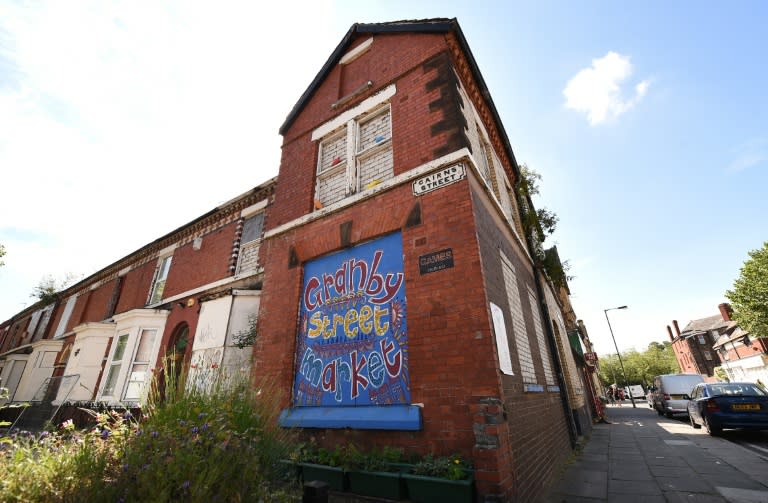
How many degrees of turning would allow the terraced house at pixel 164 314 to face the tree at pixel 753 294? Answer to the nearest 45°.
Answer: approximately 135° to its left

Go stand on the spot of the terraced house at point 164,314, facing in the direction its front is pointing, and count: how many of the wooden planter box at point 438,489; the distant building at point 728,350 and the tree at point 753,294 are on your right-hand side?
0

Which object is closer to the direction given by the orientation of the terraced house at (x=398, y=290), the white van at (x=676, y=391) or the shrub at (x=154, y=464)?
the shrub

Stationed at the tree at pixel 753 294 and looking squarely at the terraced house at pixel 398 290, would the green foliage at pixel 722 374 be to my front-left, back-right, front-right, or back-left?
back-right

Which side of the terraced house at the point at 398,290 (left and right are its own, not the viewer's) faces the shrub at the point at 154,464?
front

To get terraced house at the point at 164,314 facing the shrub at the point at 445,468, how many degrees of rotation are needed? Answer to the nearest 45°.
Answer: approximately 45° to its left

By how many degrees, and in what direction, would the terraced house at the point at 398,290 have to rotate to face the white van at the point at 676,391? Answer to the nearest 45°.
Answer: approximately 180°

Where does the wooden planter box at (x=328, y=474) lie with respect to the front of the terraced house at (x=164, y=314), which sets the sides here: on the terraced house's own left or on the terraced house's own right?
on the terraced house's own left

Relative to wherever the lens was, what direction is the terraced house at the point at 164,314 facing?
facing the viewer and to the left of the viewer
